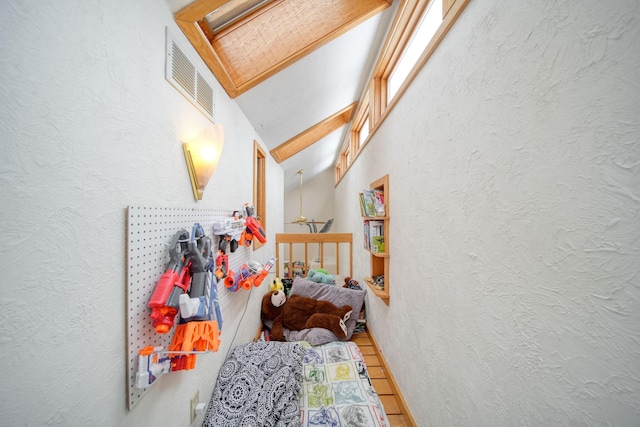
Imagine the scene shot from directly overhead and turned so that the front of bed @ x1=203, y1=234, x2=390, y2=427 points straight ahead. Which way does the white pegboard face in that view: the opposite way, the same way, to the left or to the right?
to the left

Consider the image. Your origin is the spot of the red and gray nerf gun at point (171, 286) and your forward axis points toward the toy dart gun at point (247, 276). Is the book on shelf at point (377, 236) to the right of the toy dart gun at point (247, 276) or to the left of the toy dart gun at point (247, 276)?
right

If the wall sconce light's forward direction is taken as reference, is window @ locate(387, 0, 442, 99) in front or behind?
in front

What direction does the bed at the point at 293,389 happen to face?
toward the camera

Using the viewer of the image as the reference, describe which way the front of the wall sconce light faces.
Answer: facing the viewer and to the right of the viewer

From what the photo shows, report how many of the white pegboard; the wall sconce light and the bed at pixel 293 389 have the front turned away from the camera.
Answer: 0

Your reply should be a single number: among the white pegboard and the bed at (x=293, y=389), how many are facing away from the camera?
0
